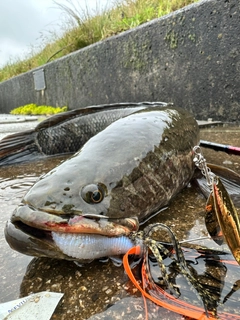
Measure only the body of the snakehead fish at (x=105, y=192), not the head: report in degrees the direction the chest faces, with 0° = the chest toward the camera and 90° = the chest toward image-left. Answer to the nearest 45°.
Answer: approximately 45°

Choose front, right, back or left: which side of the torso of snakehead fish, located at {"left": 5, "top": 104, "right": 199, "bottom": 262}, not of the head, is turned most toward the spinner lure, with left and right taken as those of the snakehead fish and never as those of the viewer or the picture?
left
